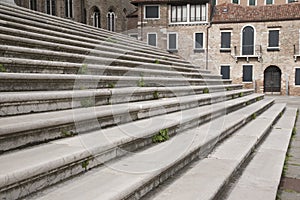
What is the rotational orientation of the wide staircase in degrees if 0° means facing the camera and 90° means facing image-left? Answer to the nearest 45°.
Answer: approximately 315°

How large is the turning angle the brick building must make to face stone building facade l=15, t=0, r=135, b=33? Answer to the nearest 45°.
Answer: approximately 90° to its right

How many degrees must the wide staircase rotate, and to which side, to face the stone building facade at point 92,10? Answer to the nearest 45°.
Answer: approximately 135° to its left

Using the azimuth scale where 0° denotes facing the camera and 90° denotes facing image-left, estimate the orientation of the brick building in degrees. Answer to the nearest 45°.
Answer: approximately 0°

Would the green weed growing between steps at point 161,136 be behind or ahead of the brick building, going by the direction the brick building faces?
ahead
